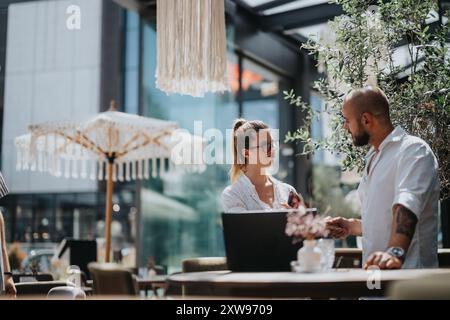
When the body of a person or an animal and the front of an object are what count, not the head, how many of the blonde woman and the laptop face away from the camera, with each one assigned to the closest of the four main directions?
1

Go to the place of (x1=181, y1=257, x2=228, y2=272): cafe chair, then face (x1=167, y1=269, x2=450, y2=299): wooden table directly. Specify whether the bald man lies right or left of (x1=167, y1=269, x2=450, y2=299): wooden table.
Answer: left

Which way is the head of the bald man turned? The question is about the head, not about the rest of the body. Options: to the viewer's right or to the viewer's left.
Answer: to the viewer's left

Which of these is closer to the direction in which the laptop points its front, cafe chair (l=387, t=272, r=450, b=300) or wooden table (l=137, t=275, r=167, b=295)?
the wooden table

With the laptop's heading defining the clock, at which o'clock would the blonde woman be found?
The blonde woman is roughly at 12 o'clock from the laptop.

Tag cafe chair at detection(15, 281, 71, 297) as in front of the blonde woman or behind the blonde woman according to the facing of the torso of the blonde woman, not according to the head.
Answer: behind

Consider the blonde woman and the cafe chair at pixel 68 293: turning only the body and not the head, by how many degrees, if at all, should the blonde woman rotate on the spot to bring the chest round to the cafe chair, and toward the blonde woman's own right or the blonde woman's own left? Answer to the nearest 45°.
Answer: approximately 135° to the blonde woman's own right

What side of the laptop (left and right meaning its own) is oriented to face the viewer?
back

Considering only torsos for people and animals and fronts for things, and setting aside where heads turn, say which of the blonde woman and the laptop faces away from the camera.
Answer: the laptop

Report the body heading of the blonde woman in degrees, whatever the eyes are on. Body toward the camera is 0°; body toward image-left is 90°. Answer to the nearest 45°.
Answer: approximately 315°
